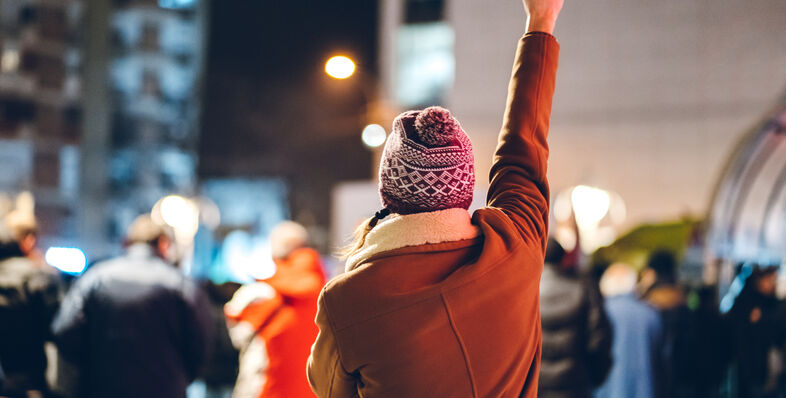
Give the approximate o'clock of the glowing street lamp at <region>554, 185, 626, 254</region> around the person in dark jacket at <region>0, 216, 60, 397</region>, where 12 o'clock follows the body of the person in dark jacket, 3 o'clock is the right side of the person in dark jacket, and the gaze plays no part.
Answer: The glowing street lamp is roughly at 2 o'clock from the person in dark jacket.

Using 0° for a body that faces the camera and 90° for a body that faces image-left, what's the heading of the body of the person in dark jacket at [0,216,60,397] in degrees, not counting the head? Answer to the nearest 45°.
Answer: approximately 180°

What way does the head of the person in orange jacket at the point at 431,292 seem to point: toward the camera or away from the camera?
away from the camera

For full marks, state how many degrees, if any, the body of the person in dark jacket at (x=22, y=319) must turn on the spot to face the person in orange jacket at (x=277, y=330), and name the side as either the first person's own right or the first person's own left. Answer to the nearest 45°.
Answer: approximately 135° to the first person's own right

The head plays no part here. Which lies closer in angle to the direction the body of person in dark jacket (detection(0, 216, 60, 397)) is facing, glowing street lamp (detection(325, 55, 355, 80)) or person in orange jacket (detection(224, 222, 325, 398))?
the glowing street lamp

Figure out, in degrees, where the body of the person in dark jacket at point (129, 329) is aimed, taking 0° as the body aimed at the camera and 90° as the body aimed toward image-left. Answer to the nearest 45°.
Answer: approximately 180°

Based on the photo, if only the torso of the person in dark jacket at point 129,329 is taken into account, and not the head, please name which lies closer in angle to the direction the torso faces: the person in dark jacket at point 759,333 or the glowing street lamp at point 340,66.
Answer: the glowing street lamp
